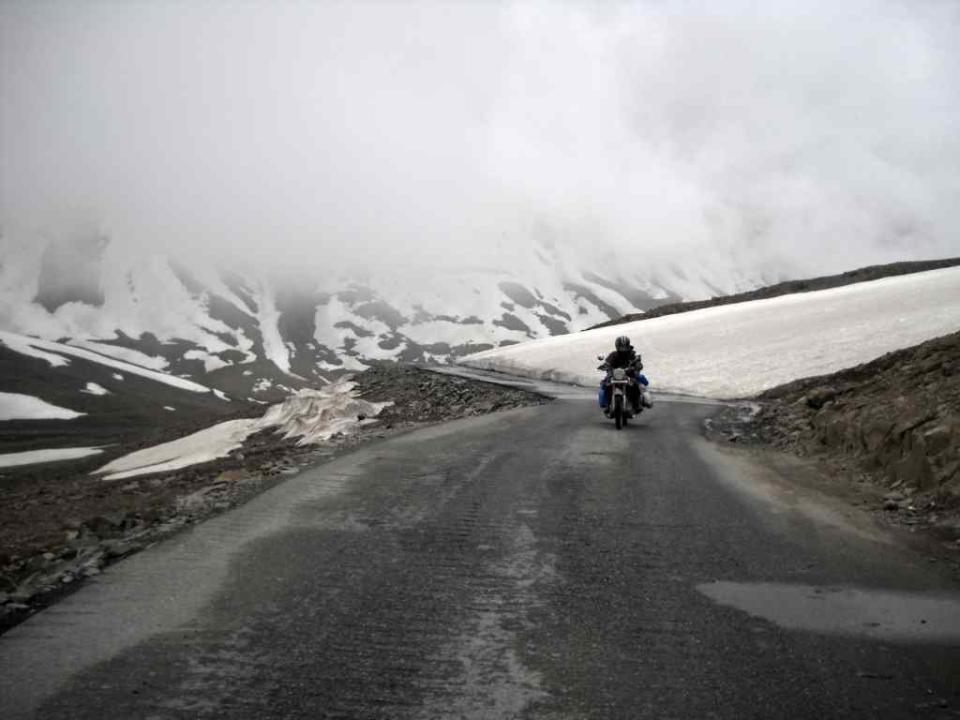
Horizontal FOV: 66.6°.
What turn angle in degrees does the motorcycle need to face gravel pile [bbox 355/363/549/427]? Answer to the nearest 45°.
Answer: approximately 135° to its right

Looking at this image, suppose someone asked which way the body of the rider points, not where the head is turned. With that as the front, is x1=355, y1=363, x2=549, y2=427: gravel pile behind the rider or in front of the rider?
behind

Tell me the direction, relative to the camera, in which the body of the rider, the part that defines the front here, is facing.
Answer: toward the camera

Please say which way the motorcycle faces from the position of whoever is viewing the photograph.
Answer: facing the viewer
